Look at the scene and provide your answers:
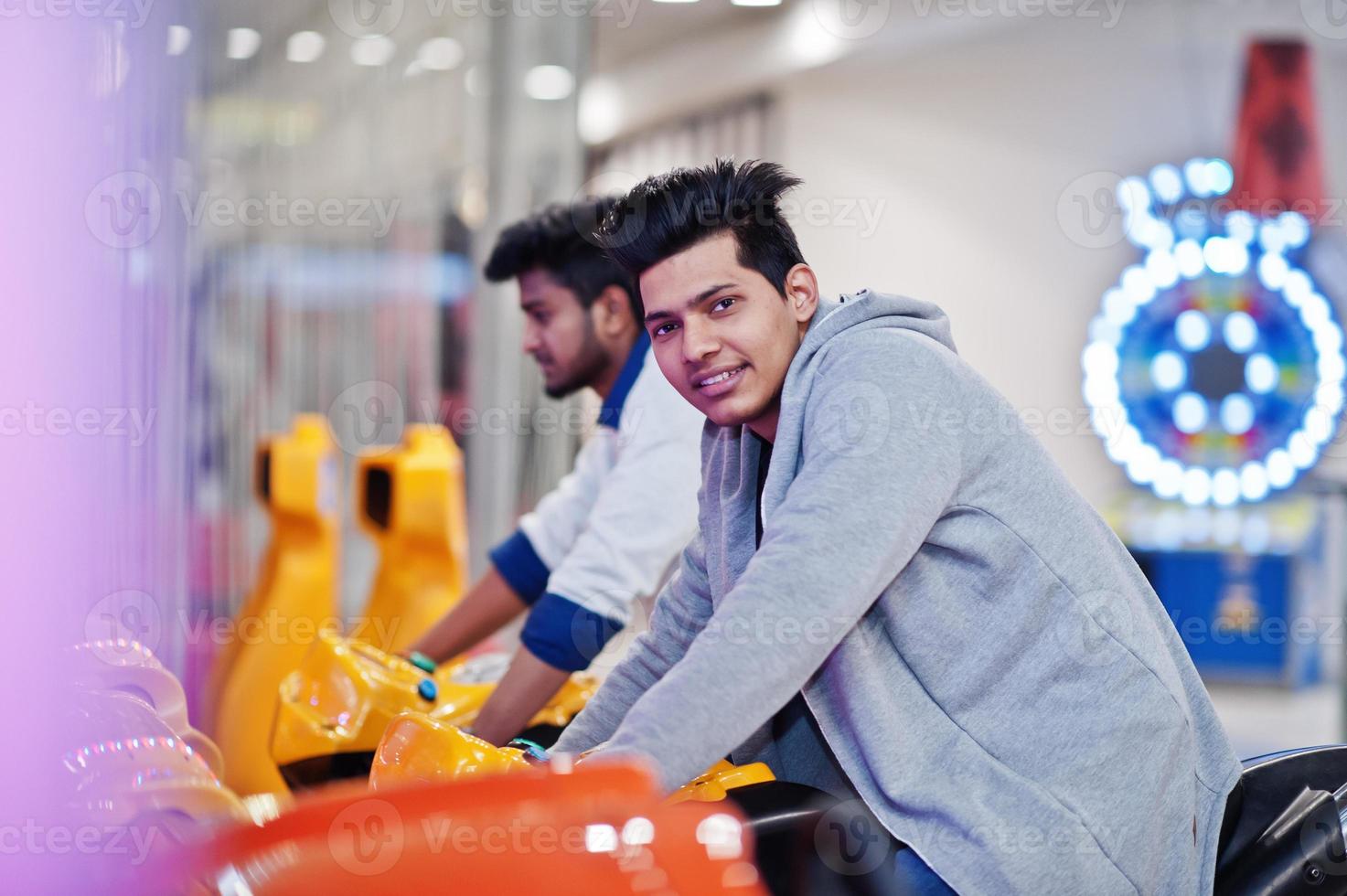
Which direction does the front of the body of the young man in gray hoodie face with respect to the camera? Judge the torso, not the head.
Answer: to the viewer's left

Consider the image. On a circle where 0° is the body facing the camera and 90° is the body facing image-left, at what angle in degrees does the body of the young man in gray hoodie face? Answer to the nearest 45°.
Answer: approximately 90°
